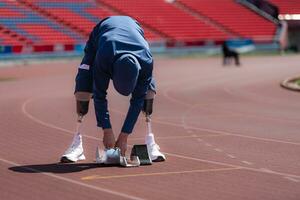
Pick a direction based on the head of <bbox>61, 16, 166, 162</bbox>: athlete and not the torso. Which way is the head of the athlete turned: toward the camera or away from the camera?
toward the camera

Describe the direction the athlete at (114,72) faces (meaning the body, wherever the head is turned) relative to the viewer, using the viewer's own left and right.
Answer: facing the viewer
